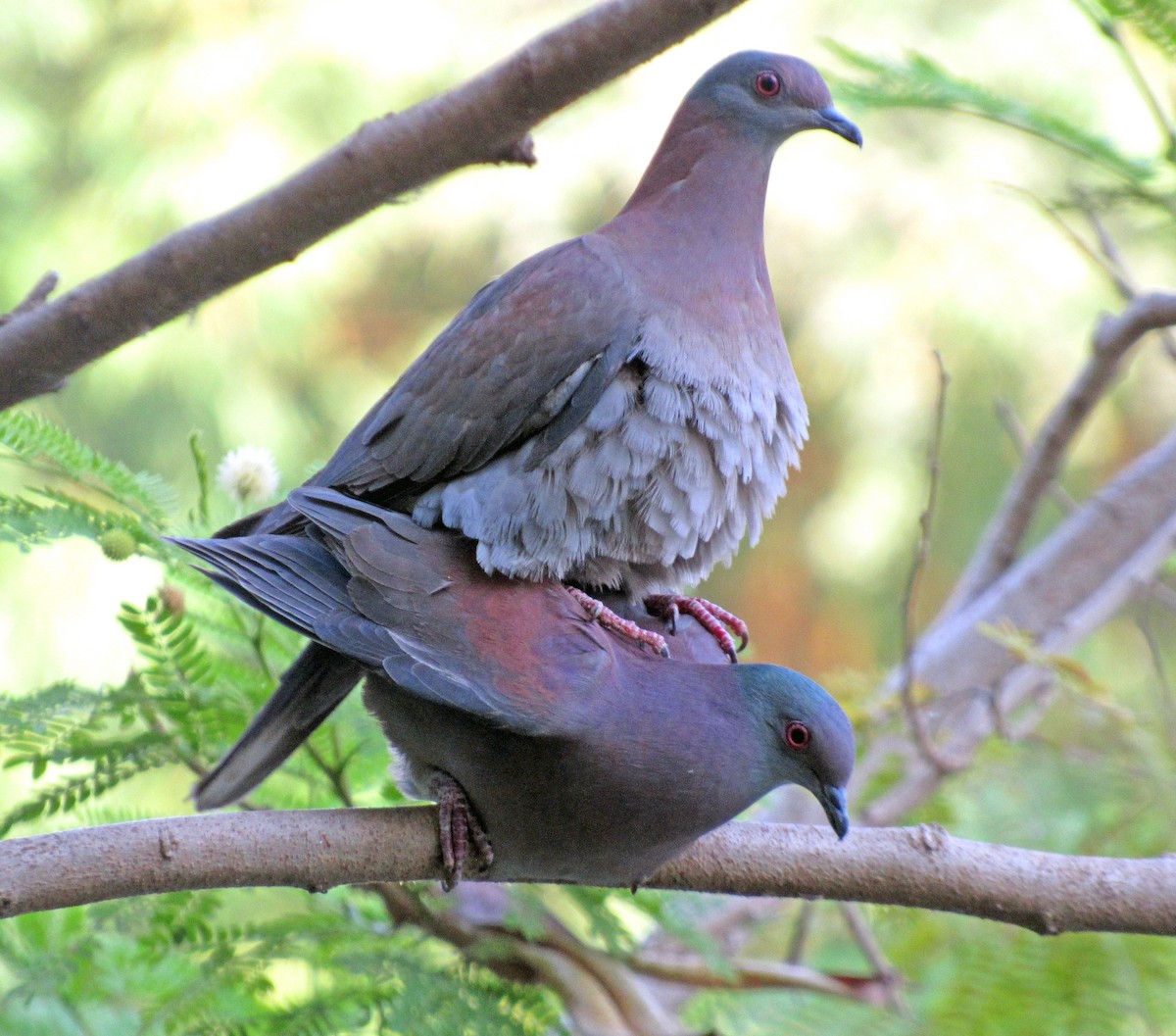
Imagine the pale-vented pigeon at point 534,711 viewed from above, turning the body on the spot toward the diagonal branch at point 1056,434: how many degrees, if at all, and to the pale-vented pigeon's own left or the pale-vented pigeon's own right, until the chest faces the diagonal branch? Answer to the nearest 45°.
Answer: approximately 45° to the pale-vented pigeon's own left

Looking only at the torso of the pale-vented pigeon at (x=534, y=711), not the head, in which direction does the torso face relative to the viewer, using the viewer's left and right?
facing to the right of the viewer
